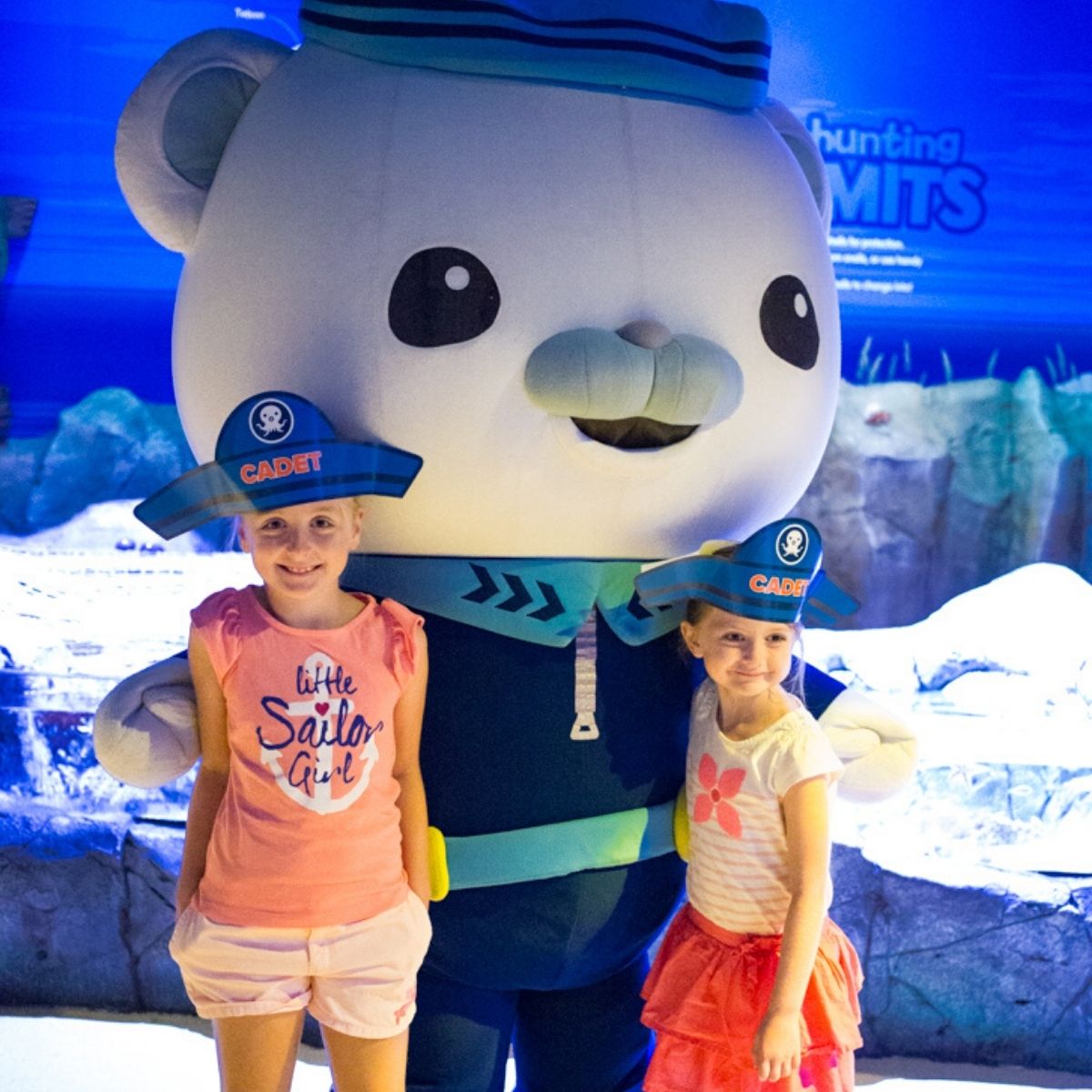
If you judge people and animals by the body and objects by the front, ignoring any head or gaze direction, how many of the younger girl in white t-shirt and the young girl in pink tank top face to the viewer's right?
0

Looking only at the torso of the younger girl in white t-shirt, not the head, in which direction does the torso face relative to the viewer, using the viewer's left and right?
facing the viewer and to the left of the viewer

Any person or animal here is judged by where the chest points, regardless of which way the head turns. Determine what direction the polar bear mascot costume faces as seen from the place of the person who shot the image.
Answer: facing the viewer and to the right of the viewer

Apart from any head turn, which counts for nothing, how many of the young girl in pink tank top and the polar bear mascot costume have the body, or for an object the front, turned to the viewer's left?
0

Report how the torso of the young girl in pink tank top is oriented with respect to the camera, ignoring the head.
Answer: toward the camera
